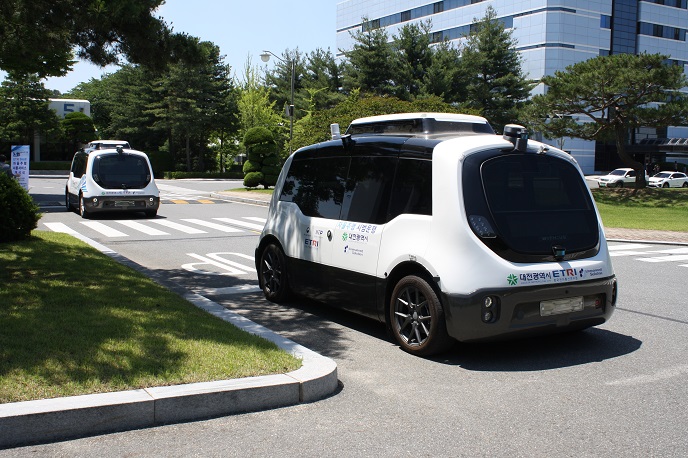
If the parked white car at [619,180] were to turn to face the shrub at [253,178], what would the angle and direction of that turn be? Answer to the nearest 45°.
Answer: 0° — it already faces it

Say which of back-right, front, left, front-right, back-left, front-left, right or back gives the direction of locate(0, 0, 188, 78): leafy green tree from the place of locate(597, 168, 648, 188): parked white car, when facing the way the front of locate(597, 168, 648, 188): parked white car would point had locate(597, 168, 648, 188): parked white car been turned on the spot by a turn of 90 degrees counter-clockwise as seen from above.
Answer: front-right

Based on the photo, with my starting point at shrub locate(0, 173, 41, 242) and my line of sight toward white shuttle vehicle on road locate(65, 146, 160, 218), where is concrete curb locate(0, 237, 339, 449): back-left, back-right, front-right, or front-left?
back-right

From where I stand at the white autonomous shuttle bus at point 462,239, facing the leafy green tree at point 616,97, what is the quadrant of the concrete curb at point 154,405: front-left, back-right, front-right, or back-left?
back-left

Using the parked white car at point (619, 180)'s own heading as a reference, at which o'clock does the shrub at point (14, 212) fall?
The shrub is roughly at 11 o'clock from the parked white car.

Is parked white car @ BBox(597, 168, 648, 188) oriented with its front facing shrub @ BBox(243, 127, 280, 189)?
yes

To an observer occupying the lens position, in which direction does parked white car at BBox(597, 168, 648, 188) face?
facing the viewer and to the left of the viewer

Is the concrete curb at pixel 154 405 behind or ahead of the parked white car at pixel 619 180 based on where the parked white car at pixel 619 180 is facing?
ahead
